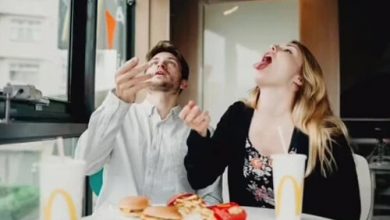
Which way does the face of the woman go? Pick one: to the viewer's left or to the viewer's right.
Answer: to the viewer's left

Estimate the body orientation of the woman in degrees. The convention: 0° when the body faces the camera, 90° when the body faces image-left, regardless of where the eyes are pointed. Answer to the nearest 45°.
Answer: approximately 45°

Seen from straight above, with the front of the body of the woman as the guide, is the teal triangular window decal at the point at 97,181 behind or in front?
in front

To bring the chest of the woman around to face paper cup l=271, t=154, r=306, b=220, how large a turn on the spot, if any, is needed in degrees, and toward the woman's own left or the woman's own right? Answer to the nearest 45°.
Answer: approximately 45° to the woman's own left

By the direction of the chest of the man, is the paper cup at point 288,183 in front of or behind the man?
in front

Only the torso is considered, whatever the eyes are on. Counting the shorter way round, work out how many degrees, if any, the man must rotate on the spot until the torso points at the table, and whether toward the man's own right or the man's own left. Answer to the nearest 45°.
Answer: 0° — they already face it

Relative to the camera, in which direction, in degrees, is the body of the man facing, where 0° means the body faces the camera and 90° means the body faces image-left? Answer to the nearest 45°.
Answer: approximately 0°
